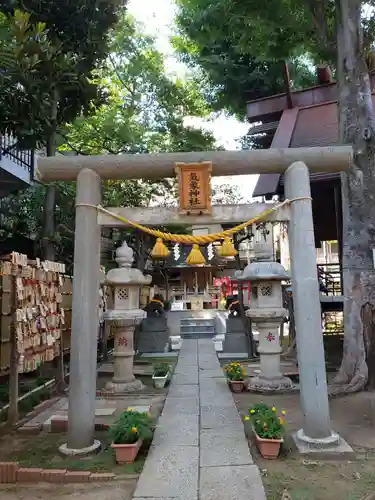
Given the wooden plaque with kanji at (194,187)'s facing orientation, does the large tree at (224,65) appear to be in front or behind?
behind

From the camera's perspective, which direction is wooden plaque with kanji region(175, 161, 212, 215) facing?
toward the camera

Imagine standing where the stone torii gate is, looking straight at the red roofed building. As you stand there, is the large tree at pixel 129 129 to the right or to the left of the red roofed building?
left

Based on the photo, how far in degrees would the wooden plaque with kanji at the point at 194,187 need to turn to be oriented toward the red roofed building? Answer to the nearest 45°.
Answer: approximately 135° to its left

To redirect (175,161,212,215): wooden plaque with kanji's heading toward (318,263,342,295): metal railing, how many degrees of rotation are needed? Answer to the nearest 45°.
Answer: approximately 135° to its left

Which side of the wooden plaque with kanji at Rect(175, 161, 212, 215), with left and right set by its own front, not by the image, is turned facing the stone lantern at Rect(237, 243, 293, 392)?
back

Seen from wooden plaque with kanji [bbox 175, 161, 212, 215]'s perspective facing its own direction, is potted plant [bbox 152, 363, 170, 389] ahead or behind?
behind

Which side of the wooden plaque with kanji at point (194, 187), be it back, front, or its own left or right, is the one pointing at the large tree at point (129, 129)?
back
